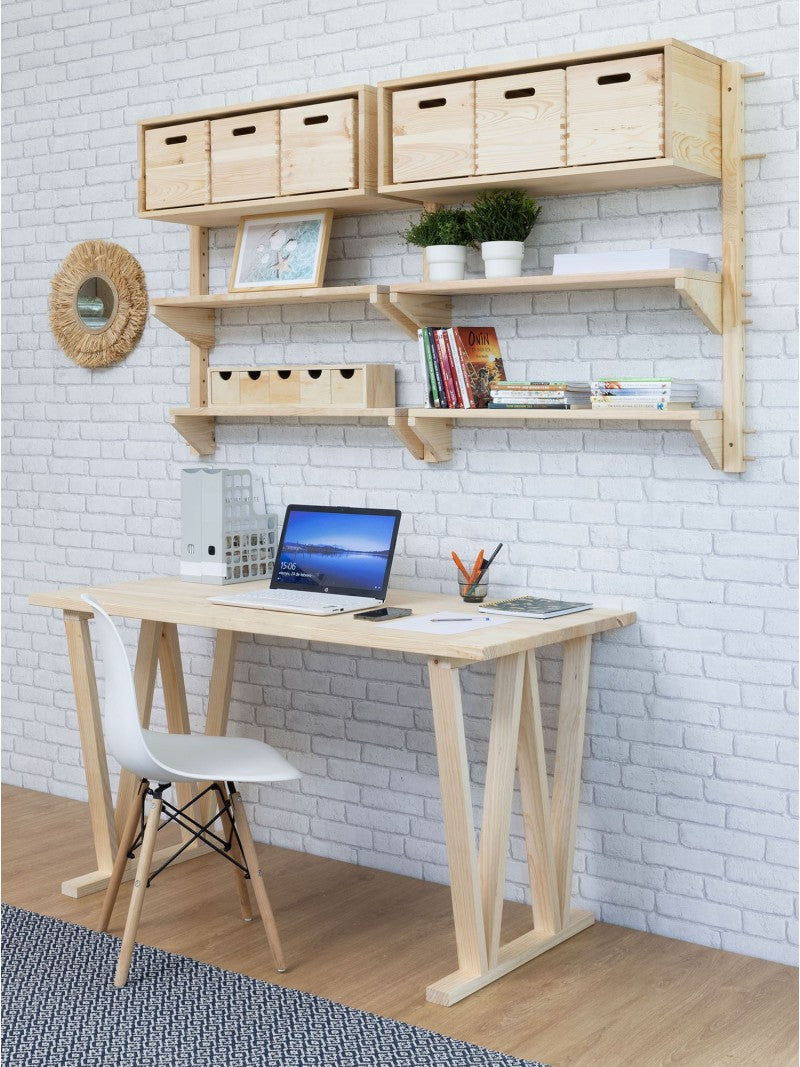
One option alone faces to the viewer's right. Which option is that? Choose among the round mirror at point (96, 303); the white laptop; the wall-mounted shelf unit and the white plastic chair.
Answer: the white plastic chair

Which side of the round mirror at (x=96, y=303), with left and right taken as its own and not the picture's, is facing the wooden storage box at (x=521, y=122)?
left

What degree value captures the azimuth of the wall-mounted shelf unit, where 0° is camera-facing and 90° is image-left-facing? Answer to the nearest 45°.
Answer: approximately 45°

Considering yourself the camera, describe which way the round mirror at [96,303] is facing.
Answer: facing the viewer and to the left of the viewer

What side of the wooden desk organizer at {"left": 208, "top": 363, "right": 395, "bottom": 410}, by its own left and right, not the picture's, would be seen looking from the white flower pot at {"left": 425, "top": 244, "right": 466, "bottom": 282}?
left

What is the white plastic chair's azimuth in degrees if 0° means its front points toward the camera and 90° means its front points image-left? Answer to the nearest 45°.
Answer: approximately 270°

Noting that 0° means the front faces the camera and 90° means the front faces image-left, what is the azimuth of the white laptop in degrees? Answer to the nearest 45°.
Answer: approximately 45°
